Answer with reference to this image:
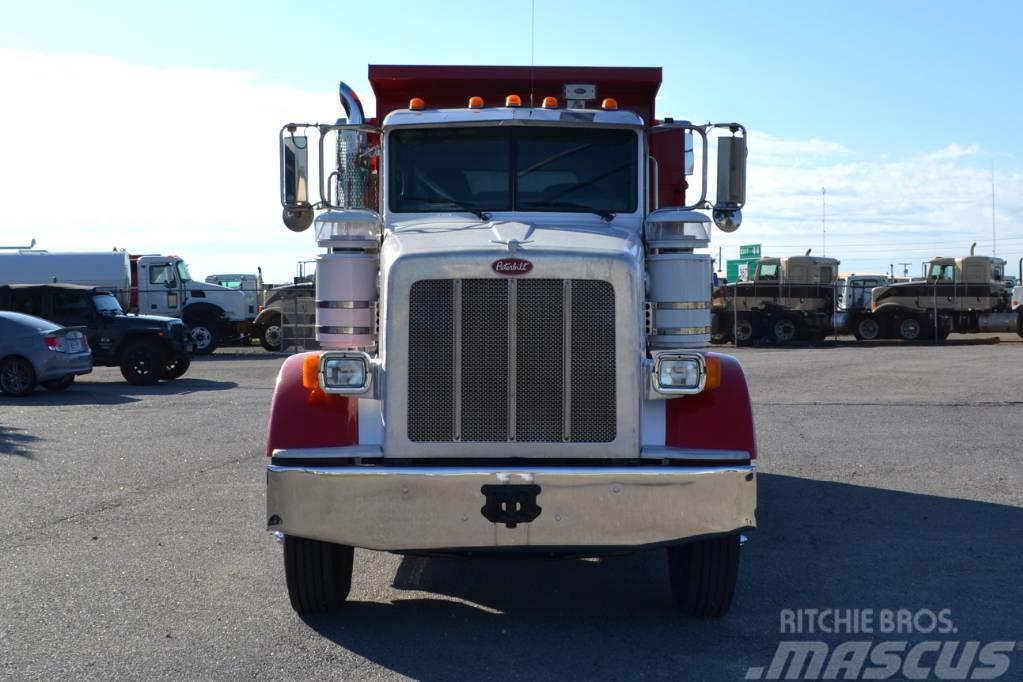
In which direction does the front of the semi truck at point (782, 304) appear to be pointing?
to the viewer's left

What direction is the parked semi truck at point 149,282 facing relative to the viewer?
to the viewer's right

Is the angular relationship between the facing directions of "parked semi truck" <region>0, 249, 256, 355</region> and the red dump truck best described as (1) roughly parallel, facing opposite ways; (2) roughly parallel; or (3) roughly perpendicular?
roughly perpendicular

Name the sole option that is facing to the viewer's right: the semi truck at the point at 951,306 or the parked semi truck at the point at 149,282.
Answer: the parked semi truck

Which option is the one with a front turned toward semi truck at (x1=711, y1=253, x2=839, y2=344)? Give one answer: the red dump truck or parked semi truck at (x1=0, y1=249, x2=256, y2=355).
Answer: the parked semi truck

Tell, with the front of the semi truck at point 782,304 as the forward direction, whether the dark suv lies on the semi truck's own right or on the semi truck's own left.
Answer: on the semi truck's own left

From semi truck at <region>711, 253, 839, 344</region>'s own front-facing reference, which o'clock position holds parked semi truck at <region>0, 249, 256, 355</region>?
The parked semi truck is roughly at 11 o'clock from the semi truck.

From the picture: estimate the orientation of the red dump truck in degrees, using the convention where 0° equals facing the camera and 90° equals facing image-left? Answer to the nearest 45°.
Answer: approximately 0°

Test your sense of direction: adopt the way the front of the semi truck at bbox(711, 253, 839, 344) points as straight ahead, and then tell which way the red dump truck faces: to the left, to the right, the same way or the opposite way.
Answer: to the left

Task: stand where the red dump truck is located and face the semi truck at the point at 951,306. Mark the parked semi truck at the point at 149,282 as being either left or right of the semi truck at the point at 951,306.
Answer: left

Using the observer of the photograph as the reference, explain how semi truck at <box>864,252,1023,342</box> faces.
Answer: facing to the left of the viewer

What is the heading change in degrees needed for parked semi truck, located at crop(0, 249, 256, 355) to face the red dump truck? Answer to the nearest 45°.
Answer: approximately 90° to its right
